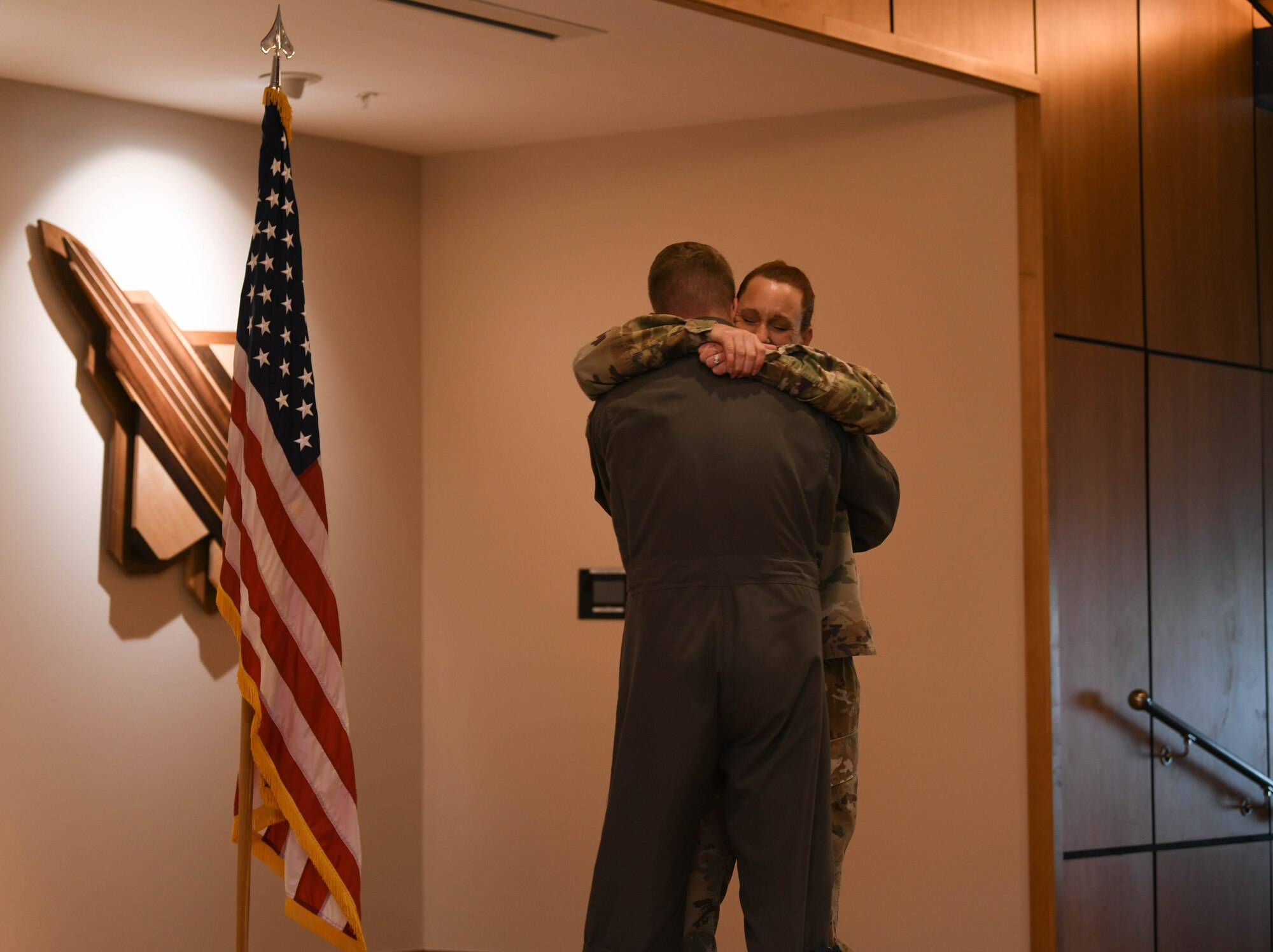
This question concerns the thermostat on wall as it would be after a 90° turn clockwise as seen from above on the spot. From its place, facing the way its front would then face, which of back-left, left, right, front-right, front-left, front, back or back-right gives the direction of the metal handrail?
back

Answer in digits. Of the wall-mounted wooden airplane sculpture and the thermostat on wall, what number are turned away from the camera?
0

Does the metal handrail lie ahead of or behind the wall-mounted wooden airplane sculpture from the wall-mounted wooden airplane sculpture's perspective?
ahead

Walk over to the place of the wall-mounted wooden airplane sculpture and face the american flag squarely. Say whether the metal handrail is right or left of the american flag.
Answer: left

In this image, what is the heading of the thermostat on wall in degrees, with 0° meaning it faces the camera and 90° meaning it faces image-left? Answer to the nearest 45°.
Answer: approximately 0°

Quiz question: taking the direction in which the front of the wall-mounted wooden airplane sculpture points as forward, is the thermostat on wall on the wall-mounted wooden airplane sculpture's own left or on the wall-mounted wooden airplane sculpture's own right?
on the wall-mounted wooden airplane sculpture's own left
